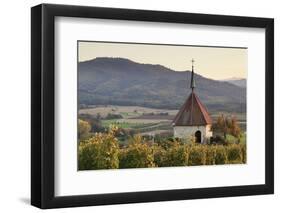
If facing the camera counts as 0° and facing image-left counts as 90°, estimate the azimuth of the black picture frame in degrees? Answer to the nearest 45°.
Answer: approximately 315°
